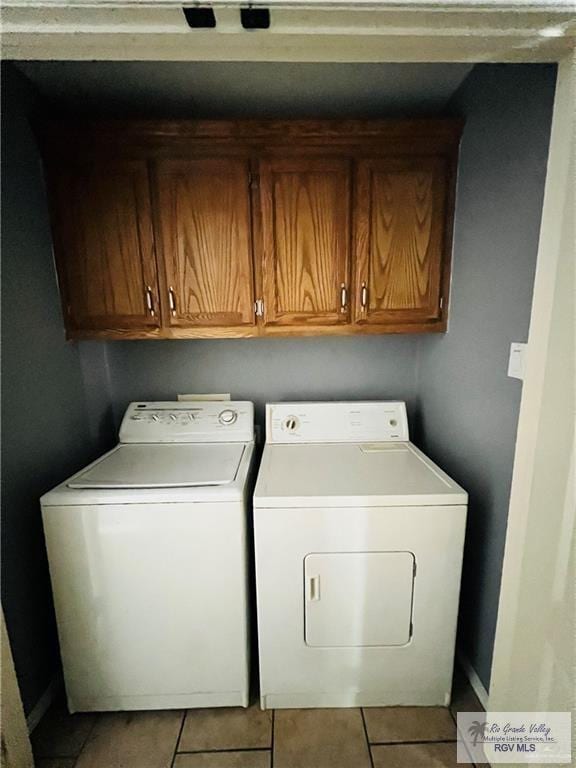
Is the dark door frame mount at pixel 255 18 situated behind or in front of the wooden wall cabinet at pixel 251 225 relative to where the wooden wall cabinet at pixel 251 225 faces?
in front

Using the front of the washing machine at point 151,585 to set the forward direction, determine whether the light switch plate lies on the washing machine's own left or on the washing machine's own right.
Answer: on the washing machine's own left

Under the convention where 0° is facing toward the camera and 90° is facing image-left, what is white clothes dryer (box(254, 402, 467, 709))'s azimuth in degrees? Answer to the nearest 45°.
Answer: approximately 0°

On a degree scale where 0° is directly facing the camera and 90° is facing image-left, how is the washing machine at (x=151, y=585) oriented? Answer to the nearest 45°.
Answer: approximately 0°

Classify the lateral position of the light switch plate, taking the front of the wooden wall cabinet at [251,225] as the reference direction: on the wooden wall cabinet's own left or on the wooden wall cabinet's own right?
on the wooden wall cabinet's own left
